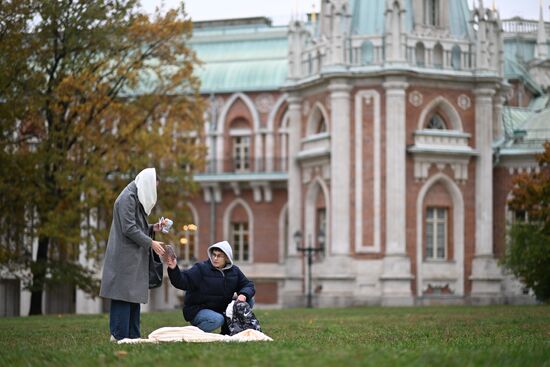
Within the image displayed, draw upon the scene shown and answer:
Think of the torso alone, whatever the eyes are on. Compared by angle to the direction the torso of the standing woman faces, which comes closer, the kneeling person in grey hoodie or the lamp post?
the kneeling person in grey hoodie

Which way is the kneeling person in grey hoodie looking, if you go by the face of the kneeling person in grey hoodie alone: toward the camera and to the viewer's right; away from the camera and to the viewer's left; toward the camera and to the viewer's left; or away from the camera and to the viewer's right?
toward the camera and to the viewer's left

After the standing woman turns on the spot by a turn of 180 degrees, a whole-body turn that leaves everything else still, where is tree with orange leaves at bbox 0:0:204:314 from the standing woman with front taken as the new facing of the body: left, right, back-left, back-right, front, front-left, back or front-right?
right

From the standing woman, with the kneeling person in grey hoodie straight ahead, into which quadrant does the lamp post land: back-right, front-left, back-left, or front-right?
front-left

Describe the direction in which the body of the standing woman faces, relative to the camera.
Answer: to the viewer's right

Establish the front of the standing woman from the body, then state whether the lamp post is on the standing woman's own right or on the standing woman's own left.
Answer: on the standing woman's own left
